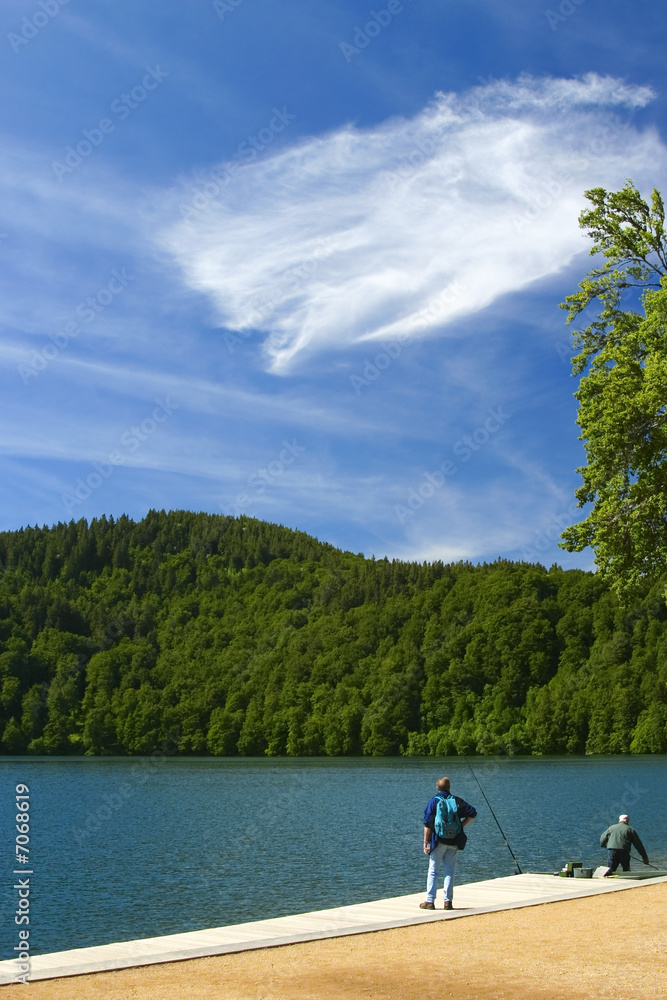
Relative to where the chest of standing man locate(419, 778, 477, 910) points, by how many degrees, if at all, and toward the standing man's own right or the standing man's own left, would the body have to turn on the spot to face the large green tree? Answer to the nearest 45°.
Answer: approximately 45° to the standing man's own right

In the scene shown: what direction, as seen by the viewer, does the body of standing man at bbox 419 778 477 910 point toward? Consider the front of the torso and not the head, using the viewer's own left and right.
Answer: facing away from the viewer
